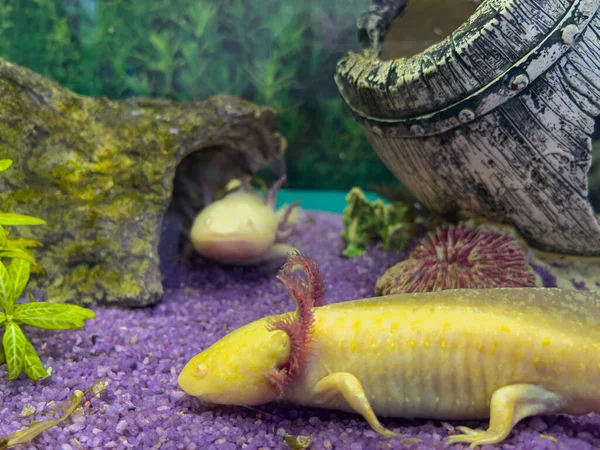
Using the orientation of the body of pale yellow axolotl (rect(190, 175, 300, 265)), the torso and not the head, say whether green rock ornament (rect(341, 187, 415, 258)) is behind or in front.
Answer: behind

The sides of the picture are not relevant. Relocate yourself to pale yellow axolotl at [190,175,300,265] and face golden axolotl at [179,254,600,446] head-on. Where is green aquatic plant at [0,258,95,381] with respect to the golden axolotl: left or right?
right

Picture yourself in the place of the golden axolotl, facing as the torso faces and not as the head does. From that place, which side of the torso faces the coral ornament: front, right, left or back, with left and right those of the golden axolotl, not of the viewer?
right

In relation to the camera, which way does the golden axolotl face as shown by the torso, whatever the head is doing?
to the viewer's left

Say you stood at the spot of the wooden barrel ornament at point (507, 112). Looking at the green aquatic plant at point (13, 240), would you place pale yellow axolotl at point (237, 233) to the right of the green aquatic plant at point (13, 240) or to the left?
right

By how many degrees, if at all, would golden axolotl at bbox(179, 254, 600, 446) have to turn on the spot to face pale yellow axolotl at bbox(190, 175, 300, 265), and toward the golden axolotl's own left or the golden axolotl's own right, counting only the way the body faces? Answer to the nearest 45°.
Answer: approximately 45° to the golden axolotl's own right

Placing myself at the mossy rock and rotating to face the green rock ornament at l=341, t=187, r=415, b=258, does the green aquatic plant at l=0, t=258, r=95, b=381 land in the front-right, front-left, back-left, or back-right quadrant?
back-right

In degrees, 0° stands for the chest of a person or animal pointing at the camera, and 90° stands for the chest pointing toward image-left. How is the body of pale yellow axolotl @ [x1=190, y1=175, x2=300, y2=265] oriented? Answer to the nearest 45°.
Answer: approximately 45°

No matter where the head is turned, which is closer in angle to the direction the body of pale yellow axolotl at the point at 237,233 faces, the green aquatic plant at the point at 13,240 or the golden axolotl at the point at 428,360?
the green aquatic plant
